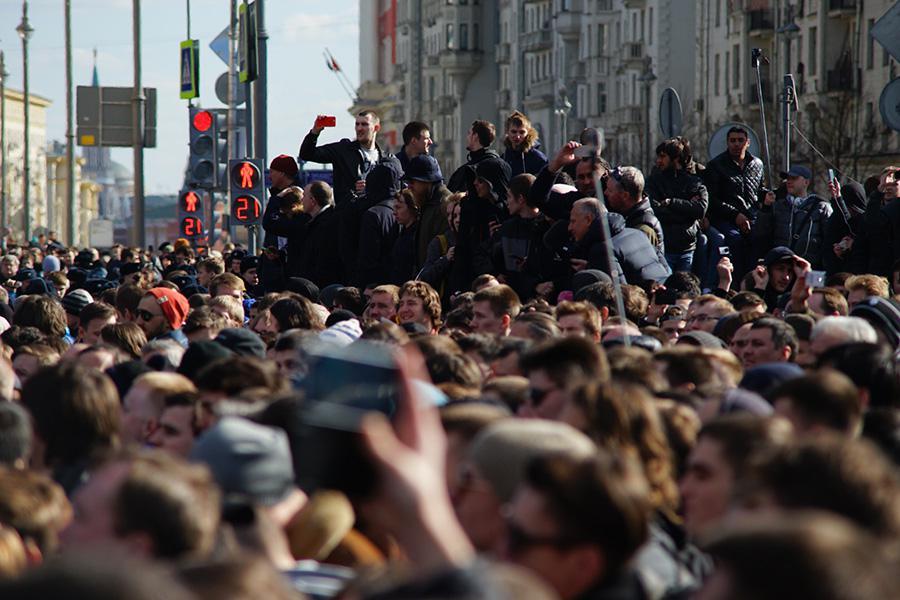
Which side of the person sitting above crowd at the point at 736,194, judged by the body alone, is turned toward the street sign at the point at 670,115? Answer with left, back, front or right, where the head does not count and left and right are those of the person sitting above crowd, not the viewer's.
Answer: back

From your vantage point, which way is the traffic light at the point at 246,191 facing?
toward the camera

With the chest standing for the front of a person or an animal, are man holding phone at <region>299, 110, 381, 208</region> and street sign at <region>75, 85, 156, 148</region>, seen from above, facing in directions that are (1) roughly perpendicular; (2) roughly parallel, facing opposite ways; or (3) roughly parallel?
roughly parallel, facing opposite ways

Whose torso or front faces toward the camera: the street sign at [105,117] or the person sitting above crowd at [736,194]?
the person sitting above crowd

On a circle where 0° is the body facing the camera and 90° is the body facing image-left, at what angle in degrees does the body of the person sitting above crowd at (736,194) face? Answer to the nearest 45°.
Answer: approximately 0°

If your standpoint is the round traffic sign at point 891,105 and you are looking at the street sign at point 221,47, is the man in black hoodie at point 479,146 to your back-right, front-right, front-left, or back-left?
front-left

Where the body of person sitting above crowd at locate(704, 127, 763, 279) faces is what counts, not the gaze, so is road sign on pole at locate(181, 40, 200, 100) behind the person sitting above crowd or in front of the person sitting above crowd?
behind

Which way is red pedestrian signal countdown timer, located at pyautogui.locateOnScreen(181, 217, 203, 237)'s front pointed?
toward the camera

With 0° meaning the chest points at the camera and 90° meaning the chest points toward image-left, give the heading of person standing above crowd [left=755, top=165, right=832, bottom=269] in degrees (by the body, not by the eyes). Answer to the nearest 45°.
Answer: approximately 45°

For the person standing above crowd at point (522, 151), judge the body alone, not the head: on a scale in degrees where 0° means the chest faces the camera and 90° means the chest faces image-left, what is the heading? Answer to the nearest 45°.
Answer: approximately 0°

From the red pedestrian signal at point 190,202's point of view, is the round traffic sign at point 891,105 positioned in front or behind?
in front

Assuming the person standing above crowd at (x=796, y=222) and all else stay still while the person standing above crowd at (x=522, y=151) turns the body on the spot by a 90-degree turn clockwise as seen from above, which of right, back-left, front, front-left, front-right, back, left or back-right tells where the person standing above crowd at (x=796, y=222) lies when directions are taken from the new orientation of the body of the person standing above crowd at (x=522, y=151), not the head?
back

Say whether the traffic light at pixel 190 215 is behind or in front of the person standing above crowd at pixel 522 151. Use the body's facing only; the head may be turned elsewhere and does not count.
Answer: behind

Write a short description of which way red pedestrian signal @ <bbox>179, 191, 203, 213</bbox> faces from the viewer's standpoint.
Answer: facing the viewer

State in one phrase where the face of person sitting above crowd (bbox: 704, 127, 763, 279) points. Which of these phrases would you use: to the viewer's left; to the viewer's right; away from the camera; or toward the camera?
toward the camera

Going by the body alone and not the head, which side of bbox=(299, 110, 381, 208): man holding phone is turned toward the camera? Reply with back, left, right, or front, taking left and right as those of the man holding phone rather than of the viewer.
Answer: front

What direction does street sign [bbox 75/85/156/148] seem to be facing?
away from the camera
